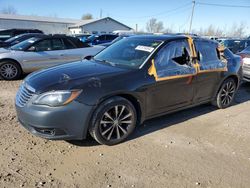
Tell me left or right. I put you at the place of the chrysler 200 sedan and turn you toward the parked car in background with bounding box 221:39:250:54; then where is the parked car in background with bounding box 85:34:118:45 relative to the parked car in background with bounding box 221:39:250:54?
left

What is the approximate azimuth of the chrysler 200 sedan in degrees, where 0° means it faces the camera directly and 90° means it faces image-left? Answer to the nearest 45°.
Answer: approximately 45°

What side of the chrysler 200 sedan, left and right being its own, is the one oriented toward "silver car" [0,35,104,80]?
right

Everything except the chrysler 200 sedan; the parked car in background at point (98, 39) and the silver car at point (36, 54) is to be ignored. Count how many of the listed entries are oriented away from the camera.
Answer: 0

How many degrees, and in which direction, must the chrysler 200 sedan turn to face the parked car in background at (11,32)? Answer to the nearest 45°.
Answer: approximately 90° to its right

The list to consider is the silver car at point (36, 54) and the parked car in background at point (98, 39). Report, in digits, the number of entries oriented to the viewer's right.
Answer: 0

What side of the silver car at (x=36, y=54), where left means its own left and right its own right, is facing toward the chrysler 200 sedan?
left

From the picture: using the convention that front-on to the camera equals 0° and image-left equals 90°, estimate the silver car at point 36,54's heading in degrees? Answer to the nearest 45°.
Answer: approximately 90°

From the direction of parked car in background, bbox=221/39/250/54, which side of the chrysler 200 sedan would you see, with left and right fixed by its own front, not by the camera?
back

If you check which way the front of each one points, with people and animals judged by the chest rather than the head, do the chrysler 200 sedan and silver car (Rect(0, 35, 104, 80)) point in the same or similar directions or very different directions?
same or similar directions
